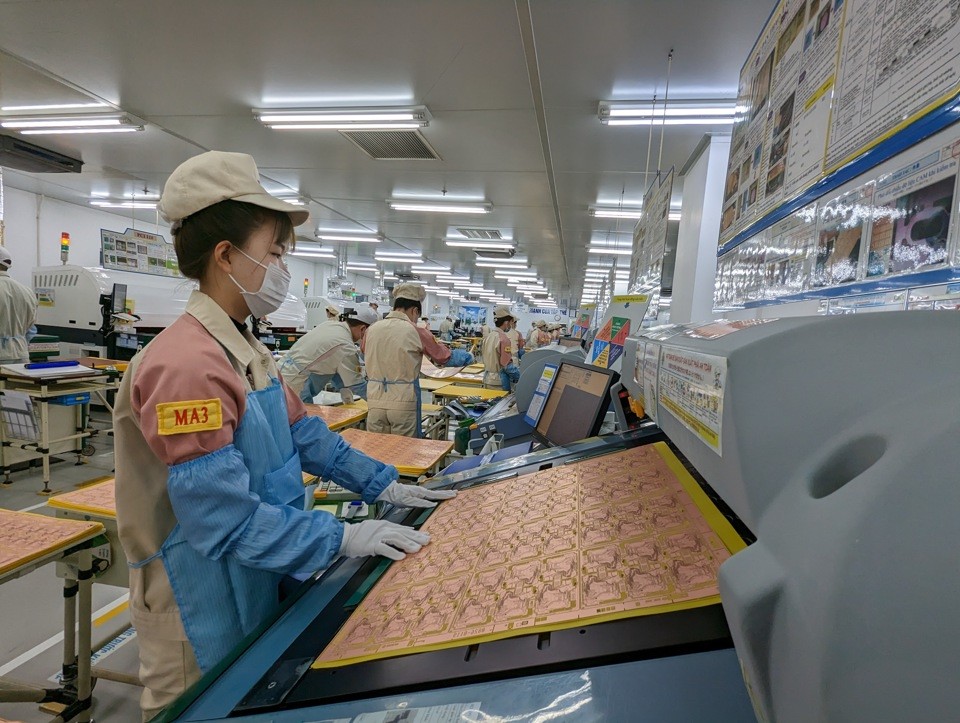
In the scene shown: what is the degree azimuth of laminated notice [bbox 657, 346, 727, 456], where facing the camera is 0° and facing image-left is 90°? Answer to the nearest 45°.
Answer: approximately 45°

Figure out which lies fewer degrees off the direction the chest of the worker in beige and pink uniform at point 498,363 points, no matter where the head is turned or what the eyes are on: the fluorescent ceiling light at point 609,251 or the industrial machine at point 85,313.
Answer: the fluorescent ceiling light

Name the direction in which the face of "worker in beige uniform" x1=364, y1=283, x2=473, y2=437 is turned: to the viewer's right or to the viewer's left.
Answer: to the viewer's right

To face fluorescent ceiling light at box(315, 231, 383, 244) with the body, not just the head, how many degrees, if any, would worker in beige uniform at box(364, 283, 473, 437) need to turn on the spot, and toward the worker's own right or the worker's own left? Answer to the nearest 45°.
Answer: approximately 45° to the worker's own left

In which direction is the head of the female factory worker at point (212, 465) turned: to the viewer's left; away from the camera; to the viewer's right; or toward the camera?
to the viewer's right
